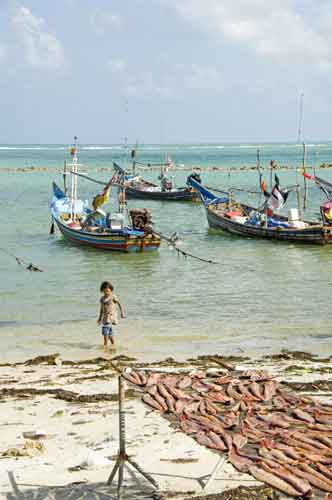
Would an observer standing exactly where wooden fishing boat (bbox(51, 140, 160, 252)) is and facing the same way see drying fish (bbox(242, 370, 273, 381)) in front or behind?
behind

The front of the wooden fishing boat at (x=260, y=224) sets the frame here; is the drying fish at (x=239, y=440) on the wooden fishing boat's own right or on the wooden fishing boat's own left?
on the wooden fishing boat's own left

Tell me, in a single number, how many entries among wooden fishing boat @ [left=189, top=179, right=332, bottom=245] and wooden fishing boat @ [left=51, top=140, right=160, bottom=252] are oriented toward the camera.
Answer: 0

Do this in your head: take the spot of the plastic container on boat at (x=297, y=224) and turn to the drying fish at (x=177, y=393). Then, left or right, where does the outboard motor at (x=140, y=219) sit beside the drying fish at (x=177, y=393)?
right

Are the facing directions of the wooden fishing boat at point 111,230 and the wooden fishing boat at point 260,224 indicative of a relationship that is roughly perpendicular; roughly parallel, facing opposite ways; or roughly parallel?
roughly parallel

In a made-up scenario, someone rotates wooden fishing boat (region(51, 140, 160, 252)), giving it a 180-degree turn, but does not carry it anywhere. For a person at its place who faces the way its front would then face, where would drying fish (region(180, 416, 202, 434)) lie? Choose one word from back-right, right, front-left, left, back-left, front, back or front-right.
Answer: front-right

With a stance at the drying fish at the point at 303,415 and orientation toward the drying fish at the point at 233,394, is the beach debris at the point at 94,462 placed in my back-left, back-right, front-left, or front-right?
front-left

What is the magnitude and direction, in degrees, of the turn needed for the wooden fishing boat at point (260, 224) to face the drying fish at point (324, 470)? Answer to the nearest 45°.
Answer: approximately 135° to its left

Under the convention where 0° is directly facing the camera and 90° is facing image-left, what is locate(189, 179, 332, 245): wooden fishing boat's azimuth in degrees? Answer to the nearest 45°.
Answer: approximately 135°

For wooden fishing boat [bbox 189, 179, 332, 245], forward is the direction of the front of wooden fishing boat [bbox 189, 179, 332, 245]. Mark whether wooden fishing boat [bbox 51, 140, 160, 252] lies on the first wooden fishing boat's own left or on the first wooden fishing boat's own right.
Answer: on the first wooden fishing boat's own left

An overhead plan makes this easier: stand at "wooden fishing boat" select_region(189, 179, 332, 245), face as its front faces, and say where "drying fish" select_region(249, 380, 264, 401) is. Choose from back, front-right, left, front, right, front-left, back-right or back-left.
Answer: back-left

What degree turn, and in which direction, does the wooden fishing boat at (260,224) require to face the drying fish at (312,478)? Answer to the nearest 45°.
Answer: approximately 135° to its left

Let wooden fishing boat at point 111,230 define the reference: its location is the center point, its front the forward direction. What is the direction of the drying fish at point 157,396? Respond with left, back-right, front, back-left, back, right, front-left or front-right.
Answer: back-left

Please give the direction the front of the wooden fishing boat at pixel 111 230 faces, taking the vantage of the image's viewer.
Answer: facing away from the viewer and to the left of the viewer

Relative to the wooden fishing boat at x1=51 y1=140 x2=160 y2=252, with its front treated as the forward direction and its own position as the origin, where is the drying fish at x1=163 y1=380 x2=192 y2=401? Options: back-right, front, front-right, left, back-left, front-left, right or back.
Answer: back-left
